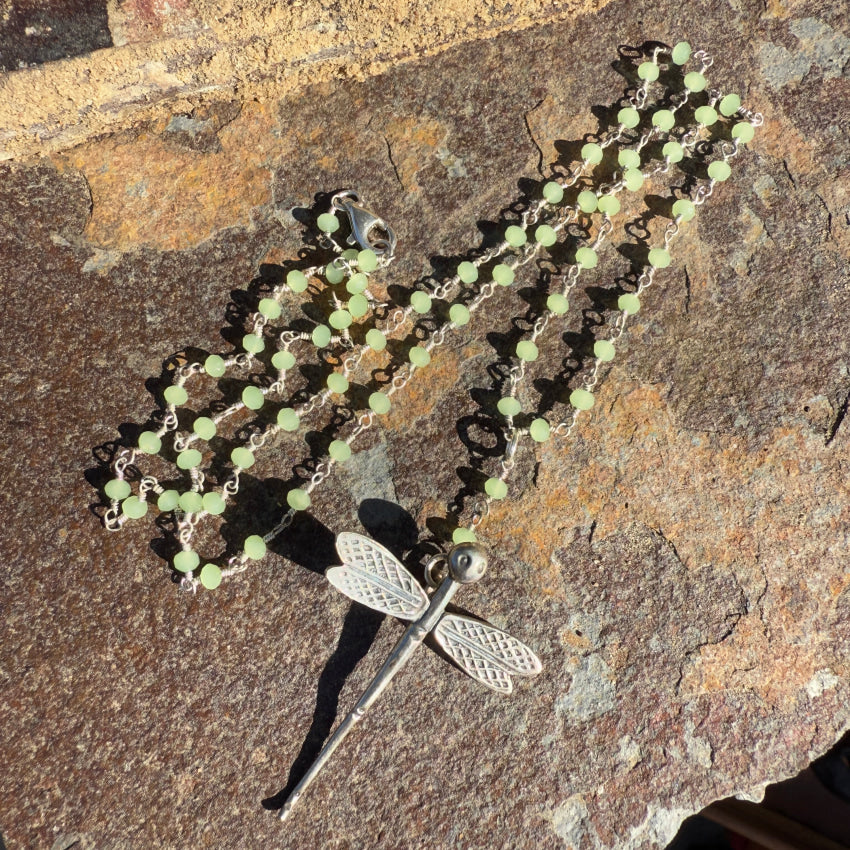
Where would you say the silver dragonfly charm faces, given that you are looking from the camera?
facing away from the viewer and to the right of the viewer
